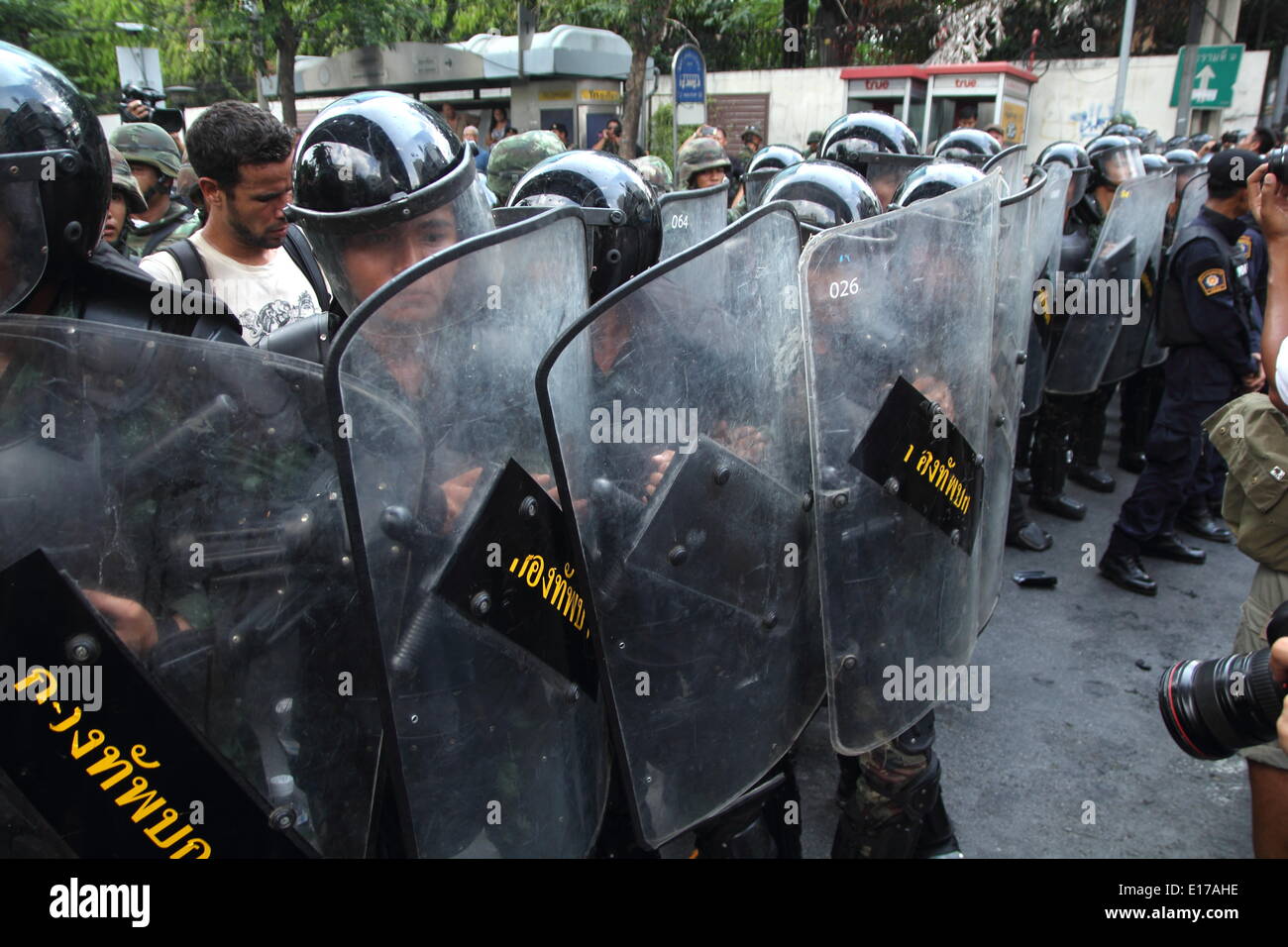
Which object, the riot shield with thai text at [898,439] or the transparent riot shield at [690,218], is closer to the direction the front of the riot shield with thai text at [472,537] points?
the riot shield with thai text

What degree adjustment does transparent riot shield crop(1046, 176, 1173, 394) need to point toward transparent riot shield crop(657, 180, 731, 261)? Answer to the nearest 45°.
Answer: approximately 90° to its right

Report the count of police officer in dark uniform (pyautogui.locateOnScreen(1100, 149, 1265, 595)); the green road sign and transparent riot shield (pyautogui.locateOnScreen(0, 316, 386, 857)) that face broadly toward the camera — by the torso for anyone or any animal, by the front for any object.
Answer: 2

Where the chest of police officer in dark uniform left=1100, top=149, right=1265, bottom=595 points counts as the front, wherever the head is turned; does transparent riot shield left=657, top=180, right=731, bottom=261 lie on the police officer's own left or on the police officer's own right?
on the police officer's own right

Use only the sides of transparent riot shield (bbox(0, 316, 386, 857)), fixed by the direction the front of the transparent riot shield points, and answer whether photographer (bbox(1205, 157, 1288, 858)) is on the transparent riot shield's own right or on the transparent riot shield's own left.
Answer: on the transparent riot shield's own left

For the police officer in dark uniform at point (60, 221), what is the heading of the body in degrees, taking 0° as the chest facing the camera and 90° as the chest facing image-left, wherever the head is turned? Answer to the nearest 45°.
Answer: approximately 45°

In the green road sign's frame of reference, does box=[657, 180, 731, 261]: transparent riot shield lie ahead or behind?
ahead

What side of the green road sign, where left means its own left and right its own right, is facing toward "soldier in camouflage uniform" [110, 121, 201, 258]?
front
